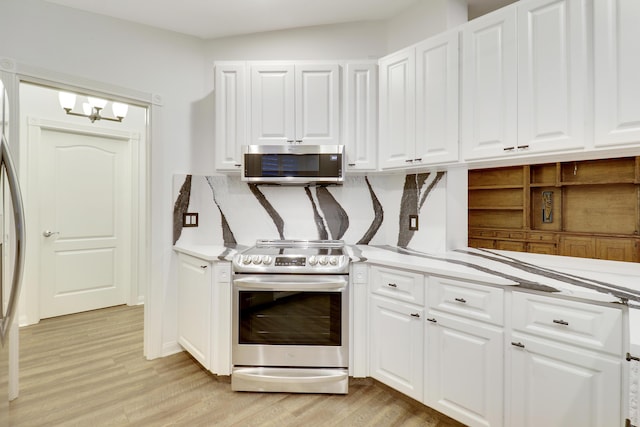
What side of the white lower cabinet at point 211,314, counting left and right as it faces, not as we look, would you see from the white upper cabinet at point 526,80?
left

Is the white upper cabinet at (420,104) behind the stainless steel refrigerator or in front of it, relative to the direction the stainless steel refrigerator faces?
in front

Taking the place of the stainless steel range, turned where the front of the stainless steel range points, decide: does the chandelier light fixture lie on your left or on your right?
on your right

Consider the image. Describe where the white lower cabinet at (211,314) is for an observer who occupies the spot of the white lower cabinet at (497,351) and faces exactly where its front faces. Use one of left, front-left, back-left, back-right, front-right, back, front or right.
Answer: front-right

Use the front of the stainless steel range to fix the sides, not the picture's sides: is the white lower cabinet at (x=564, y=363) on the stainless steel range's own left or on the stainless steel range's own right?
on the stainless steel range's own left

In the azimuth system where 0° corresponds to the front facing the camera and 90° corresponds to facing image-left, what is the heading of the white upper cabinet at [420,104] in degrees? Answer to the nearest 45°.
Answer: approximately 45°

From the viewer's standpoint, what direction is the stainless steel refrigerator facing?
to the viewer's right

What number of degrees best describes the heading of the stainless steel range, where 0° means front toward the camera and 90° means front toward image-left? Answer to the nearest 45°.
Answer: approximately 0°

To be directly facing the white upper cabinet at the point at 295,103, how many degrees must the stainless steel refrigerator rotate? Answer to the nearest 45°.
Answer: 0° — it already faces it

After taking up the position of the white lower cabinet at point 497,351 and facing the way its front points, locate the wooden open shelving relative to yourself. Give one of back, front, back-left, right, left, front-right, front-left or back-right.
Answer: back-right
